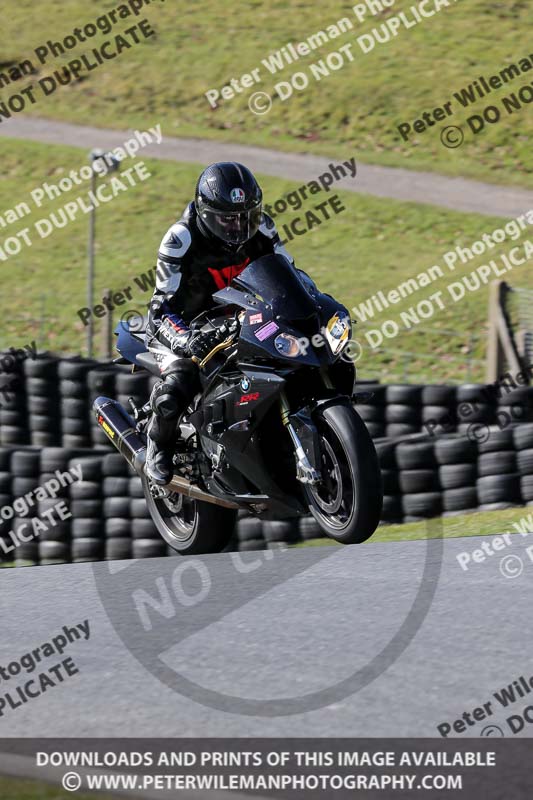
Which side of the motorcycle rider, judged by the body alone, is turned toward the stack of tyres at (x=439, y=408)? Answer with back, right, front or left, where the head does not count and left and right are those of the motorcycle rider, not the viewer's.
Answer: left

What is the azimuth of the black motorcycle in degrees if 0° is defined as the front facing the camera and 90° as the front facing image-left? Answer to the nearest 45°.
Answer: approximately 315°

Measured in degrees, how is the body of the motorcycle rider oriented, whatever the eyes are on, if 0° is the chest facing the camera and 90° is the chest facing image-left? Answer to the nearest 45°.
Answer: approximately 315°

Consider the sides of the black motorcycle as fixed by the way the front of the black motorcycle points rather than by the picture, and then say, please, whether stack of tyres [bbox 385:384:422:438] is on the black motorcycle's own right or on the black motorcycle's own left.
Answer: on the black motorcycle's own left

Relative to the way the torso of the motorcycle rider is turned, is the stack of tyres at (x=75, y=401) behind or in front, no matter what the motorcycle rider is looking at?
behind

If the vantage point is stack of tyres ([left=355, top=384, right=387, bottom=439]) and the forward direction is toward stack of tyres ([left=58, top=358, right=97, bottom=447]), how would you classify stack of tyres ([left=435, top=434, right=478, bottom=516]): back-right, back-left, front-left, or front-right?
back-left

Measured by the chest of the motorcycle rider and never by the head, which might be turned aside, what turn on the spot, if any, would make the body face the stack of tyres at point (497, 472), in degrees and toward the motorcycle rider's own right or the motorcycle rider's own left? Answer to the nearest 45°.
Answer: approximately 90° to the motorcycle rider's own left

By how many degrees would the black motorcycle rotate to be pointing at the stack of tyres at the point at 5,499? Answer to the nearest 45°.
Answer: approximately 180°
